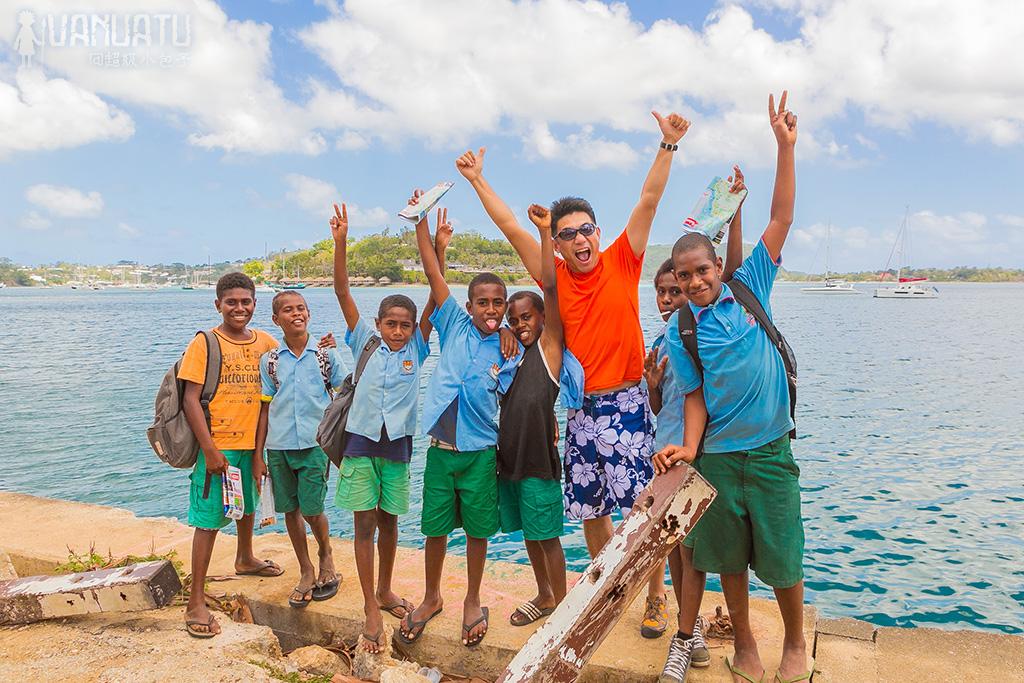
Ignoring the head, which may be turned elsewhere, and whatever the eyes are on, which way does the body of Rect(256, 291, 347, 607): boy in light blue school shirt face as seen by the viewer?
toward the camera

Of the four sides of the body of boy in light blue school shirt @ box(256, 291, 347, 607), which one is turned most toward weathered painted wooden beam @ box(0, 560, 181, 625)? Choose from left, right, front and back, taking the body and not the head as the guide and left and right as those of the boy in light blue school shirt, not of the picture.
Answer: right

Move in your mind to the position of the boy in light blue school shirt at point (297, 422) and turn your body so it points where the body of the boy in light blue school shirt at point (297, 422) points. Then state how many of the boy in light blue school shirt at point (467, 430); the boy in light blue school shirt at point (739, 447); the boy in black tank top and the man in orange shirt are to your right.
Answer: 0

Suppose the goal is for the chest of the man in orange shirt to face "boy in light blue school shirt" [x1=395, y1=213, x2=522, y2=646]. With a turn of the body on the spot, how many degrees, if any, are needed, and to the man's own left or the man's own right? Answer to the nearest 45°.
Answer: approximately 90° to the man's own right

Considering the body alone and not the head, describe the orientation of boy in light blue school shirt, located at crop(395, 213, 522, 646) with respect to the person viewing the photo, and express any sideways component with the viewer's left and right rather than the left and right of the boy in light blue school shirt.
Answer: facing the viewer

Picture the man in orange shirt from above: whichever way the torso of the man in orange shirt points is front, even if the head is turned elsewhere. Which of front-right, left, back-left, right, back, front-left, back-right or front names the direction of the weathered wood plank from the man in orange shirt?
front

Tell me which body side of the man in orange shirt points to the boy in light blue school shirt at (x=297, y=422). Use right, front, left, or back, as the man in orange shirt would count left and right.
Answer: right

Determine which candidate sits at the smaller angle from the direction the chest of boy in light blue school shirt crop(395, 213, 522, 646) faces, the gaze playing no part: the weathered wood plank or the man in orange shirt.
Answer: the weathered wood plank

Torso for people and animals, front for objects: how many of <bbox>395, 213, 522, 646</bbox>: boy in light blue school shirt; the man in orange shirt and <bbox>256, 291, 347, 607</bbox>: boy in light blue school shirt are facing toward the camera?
3

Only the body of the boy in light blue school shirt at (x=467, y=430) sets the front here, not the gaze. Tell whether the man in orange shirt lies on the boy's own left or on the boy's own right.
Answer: on the boy's own left

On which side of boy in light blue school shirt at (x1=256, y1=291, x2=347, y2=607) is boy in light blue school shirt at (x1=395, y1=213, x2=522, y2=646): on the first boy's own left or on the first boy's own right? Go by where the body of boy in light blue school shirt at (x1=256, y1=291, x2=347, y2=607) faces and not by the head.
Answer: on the first boy's own left

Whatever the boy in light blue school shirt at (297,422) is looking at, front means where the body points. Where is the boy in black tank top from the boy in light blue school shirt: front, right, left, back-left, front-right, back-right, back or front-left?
front-left

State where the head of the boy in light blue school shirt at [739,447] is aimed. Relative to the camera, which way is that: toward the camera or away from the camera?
toward the camera

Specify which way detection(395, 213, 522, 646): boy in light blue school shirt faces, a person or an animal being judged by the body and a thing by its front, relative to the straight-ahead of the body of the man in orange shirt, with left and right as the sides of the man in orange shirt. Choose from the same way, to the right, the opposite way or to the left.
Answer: the same way

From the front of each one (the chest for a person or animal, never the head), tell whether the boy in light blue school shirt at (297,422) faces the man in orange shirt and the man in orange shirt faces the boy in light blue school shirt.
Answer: no

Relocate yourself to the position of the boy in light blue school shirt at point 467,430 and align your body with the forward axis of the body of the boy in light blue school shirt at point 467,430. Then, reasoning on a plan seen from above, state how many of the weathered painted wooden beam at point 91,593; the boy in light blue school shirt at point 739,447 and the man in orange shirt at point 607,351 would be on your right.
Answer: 1

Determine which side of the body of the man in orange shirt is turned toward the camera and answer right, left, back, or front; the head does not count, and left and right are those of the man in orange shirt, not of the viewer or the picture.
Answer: front

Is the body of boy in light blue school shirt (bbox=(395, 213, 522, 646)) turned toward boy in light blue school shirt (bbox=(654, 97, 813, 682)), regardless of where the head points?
no

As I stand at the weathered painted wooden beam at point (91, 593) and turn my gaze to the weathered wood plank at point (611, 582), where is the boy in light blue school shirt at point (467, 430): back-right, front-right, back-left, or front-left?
front-left
